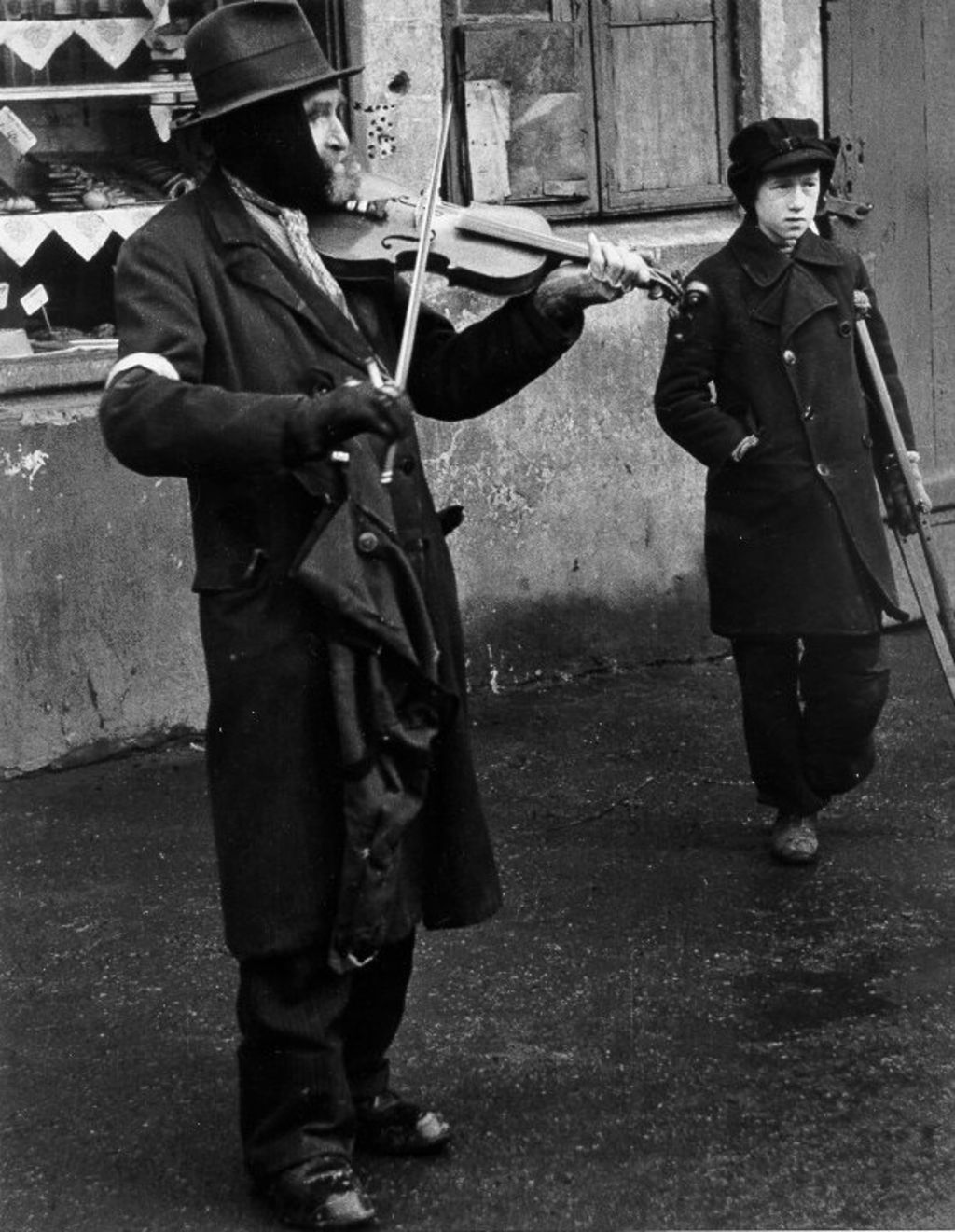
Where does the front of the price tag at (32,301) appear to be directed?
toward the camera

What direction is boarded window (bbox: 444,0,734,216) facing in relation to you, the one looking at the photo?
facing the viewer

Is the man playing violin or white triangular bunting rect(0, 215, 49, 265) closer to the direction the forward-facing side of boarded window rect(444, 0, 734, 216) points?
the man playing violin

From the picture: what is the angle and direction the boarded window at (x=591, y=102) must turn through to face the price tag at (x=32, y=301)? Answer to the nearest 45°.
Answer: approximately 45° to its right

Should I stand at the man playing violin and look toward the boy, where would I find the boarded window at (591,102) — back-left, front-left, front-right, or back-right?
front-left

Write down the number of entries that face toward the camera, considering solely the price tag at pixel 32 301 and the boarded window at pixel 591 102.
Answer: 2

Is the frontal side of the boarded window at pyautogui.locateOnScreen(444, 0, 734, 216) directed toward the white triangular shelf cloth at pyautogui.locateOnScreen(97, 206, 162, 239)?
no

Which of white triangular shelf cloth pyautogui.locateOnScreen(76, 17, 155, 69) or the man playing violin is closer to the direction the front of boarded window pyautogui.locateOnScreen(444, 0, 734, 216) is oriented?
the man playing violin

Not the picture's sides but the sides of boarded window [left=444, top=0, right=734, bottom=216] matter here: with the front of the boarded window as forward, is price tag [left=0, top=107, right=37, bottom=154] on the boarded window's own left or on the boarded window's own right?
on the boarded window's own right

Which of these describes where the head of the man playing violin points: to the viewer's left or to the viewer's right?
to the viewer's right

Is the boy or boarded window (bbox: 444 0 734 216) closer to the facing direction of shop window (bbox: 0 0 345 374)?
the boy

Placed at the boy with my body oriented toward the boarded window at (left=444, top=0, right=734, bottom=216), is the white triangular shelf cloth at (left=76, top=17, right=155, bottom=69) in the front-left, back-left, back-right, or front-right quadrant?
front-left

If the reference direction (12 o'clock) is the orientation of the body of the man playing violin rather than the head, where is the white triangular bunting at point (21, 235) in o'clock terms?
The white triangular bunting is roughly at 7 o'clock from the man playing violin.

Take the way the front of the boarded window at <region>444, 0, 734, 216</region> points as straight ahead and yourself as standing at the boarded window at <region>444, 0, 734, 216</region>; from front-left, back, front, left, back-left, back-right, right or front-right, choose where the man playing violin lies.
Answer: front

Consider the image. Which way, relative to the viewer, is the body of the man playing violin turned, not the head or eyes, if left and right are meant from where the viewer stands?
facing the viewer and to the right of the viewer
